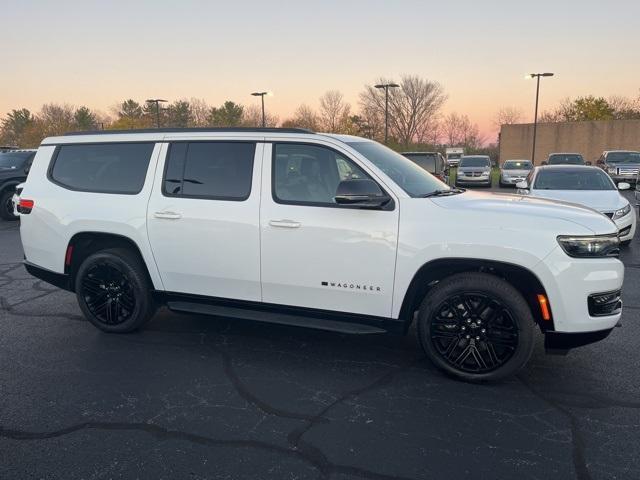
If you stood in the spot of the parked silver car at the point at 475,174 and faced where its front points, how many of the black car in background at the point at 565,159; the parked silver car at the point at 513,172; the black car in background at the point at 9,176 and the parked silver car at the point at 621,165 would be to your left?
3

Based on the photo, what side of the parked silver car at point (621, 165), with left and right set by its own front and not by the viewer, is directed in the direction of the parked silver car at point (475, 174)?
right

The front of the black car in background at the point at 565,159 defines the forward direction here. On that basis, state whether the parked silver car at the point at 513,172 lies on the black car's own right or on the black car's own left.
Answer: on the black car's own right

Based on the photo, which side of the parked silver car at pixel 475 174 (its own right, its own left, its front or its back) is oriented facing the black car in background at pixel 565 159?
left

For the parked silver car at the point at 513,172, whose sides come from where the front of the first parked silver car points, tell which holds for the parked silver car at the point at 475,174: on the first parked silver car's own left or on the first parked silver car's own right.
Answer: on the first parked silver car's own right

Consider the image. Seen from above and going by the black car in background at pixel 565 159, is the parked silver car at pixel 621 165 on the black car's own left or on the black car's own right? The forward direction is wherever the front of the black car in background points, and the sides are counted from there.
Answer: on the black car's own left

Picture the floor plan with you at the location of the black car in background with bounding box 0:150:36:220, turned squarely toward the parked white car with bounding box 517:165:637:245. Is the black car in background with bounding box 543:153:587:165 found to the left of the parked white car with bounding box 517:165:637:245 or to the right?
left

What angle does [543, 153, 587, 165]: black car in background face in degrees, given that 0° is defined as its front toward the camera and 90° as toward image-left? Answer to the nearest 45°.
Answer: approximately 0°

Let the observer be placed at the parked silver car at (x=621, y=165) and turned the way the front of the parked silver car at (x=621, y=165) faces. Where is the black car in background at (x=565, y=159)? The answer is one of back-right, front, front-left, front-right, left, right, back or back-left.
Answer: right

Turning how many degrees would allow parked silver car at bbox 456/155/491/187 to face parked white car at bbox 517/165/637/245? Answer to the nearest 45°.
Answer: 0° — it already faces it

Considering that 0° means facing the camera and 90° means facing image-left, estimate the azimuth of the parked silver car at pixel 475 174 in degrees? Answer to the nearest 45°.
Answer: approximately 0°
